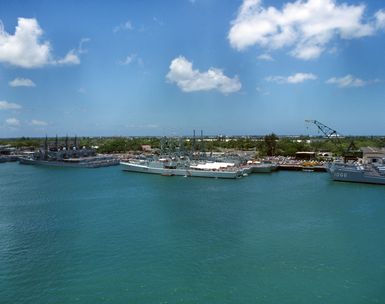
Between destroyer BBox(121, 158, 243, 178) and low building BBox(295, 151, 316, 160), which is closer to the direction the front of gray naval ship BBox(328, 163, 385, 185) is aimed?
the destroyer

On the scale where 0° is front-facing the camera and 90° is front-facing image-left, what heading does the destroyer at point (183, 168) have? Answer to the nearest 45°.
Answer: approximately 90°

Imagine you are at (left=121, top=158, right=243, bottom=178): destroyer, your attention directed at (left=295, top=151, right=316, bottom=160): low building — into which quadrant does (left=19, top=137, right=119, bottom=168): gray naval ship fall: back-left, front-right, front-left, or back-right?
back-left

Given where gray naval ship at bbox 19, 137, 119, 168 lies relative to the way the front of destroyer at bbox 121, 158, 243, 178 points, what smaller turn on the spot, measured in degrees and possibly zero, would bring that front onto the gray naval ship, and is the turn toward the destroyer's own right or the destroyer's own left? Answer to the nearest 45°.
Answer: approximately 45° to the destroyer's own right

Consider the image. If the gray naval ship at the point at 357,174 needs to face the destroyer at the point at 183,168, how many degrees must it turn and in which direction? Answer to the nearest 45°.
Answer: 0° — it already faces it

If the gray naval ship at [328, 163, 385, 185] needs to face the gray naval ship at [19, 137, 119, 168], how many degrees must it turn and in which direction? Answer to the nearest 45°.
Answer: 0° — it already faces it

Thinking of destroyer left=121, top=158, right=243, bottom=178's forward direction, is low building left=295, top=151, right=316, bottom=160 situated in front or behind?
behind

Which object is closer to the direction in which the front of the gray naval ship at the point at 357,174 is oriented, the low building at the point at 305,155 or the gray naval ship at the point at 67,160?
the gray naval ship

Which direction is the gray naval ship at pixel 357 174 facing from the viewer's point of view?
to the viewer's left

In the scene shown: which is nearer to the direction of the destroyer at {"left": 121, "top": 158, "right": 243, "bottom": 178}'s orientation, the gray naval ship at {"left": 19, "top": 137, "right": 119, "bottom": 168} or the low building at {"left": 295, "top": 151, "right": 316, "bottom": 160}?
the gray naval ship

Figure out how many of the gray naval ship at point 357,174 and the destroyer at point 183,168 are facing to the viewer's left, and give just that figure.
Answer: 2
